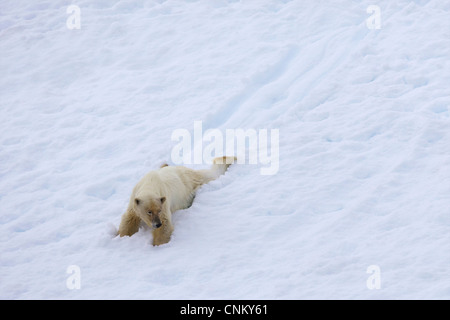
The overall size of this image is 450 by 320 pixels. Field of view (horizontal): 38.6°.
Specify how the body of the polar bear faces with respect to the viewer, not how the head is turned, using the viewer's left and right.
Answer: facing the viewer and to the left of the viewer
